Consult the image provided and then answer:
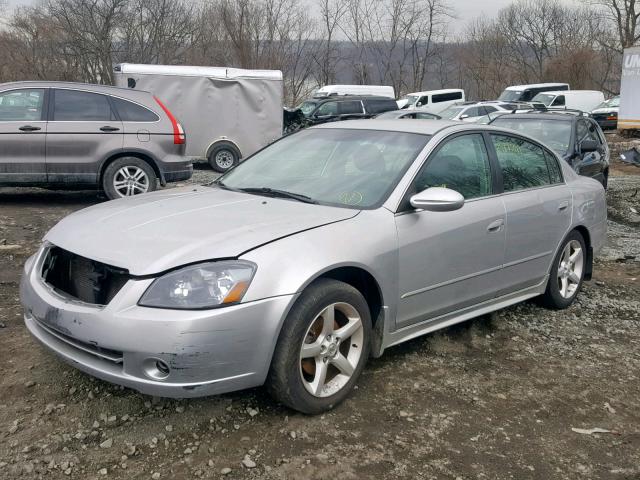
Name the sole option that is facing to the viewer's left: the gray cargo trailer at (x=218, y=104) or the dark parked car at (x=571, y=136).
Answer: the gray cargo trailer

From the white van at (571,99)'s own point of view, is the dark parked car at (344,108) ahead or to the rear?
ahead

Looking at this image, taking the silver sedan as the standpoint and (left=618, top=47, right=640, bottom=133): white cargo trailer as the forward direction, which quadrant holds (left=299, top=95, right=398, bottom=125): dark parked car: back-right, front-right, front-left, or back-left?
front-left

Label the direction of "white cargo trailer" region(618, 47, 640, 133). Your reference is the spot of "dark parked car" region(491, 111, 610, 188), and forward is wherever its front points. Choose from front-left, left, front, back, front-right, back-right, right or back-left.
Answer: back

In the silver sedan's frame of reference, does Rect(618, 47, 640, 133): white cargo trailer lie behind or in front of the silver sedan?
behind

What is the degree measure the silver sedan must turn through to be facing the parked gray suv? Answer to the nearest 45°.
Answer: approximately 90° to its right

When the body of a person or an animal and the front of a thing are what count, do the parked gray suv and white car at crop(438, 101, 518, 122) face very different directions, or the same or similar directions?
same or similar directions

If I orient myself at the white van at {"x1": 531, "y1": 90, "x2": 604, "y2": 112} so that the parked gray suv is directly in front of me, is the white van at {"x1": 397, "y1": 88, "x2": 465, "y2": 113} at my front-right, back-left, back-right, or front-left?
front-right

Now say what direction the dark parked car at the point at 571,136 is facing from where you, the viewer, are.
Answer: facing the viewer

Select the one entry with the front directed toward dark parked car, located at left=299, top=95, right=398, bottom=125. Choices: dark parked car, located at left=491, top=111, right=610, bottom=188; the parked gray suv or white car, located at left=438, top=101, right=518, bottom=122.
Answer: the white car

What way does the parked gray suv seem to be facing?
to the viewer's left

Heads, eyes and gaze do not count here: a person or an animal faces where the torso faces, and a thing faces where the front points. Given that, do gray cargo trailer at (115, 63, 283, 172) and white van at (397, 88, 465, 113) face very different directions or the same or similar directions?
same or similar directions

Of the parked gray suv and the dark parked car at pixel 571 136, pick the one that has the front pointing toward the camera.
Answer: the dark parked car

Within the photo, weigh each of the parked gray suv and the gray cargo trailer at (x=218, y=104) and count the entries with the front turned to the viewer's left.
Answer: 2
